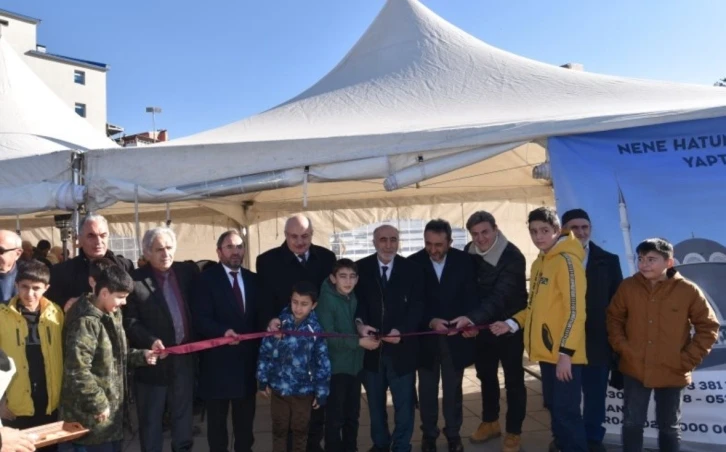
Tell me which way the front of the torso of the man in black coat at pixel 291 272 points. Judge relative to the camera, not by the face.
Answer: toward the camera

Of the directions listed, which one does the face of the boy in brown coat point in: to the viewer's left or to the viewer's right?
to the viewer's left

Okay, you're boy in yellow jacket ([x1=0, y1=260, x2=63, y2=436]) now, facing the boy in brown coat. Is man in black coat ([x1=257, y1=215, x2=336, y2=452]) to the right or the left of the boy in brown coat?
left

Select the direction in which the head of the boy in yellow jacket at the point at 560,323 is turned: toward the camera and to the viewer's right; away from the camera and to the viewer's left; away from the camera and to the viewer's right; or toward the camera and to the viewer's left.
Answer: toward the camera and to the viewer's left

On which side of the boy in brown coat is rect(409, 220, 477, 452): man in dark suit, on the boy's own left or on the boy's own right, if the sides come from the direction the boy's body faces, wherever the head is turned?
on the boy's own right

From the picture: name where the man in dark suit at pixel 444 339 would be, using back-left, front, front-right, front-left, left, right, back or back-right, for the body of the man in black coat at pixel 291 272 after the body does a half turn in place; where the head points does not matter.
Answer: right

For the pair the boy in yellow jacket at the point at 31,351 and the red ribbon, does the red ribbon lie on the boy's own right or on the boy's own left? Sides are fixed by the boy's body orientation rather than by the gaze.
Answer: on the boy's own left

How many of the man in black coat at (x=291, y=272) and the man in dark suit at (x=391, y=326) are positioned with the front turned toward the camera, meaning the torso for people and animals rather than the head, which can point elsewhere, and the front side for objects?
2

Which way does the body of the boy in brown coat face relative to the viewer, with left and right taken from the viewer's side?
facing the viewer

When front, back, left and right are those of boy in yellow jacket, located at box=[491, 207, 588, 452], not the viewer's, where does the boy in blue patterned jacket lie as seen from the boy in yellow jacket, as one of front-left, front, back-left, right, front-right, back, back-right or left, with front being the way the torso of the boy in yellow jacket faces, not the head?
front-right

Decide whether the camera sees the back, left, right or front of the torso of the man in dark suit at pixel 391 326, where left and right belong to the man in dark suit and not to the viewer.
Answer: front

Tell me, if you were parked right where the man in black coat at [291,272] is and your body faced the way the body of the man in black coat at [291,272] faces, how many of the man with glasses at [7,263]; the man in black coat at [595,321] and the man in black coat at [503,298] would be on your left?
2

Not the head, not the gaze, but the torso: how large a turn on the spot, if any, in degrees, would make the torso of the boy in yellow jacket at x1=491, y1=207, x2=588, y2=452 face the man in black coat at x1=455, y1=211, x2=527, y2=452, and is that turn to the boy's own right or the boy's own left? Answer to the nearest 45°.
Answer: approximately 90° to the boy's own right
